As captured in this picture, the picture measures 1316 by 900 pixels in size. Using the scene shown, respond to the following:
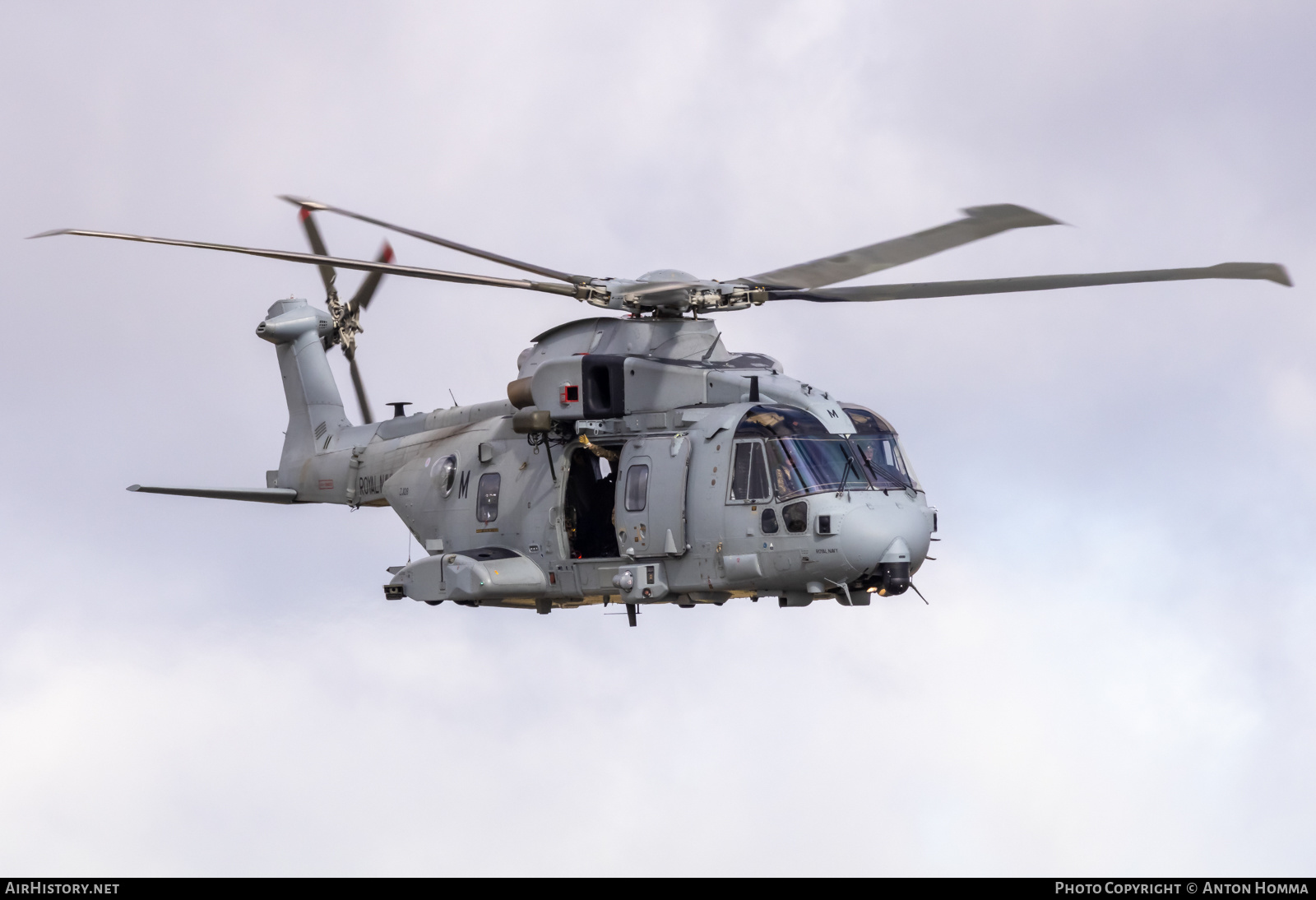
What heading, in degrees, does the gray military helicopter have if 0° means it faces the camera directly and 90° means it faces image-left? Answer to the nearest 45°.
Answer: approximately 315°
